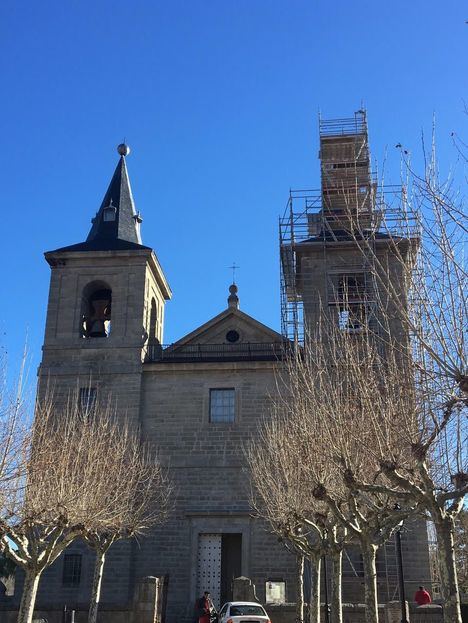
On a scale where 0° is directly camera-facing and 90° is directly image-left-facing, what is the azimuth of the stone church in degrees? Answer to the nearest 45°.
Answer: approximately 0°

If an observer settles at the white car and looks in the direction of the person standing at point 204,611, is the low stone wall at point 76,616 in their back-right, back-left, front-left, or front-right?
front-left

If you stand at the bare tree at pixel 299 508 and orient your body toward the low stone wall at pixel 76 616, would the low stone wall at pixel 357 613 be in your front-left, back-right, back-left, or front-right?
back-right

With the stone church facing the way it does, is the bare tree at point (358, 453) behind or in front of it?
in front
